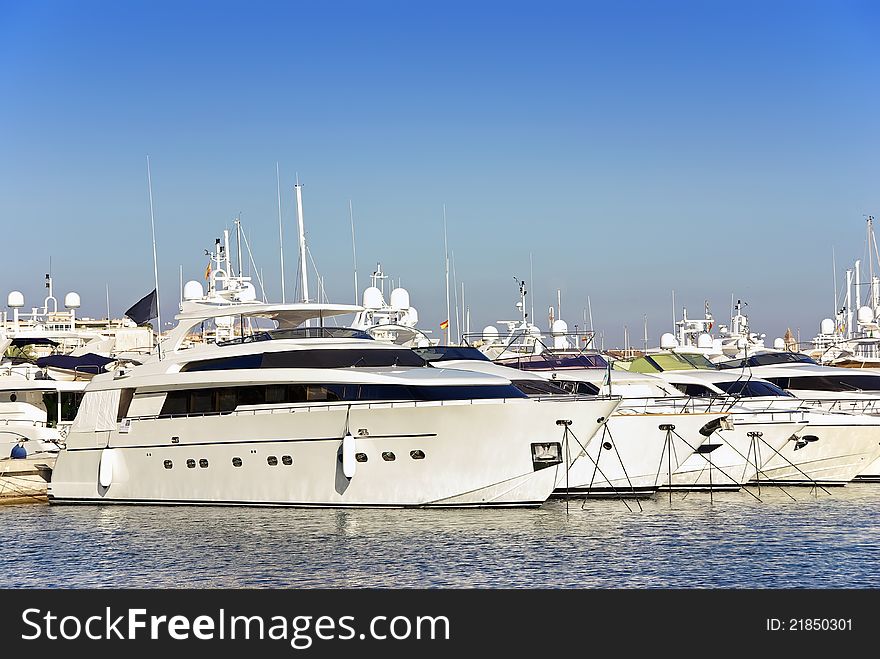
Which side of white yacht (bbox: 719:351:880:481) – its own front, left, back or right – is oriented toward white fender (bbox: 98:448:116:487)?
right

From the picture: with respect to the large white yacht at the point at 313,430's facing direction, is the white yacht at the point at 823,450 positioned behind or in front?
in front

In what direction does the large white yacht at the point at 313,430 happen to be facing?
to the viewer's right

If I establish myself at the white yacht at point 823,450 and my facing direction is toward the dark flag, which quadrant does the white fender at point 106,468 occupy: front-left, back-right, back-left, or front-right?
front-left

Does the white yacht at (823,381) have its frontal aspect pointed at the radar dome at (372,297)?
no

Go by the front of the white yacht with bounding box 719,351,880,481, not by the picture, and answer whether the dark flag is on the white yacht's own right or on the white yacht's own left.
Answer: on the white yacht's own right

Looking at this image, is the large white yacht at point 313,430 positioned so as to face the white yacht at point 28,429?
no
